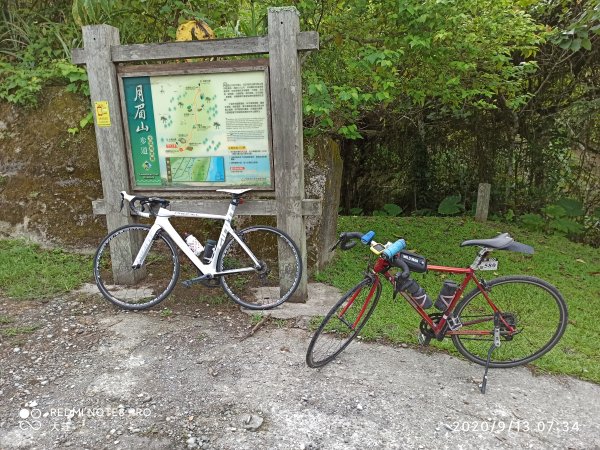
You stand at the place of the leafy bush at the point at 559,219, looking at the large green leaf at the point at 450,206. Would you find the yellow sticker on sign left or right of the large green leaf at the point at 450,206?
left

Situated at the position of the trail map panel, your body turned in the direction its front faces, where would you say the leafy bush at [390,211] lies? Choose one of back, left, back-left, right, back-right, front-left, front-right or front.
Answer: back-left

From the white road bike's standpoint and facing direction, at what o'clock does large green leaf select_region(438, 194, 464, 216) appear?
The large green leaf is roughly at 5 o'clock from the white road bike.

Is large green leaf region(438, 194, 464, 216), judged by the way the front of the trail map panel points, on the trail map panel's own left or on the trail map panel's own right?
on the trail map panel's own left

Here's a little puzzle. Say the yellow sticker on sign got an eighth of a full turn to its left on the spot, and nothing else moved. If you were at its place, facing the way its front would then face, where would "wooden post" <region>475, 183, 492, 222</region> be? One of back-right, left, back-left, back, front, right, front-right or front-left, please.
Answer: front-left

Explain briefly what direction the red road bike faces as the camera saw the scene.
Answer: facing to the left of the viewer

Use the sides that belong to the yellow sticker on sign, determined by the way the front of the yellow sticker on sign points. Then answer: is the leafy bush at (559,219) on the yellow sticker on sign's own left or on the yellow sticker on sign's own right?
on the yellow sticker on sign's own left

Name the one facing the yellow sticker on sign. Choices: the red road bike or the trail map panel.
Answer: the red road bike

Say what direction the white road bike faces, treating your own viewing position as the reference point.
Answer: facing to the left of the viewer

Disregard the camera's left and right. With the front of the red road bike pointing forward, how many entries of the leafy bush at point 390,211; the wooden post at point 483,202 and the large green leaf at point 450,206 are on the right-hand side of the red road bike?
3

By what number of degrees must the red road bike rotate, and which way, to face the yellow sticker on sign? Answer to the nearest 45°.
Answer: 0° — it already faces it
